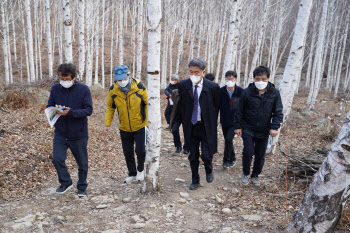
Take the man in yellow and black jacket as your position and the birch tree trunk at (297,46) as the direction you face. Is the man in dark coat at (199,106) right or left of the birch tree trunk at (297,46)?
right

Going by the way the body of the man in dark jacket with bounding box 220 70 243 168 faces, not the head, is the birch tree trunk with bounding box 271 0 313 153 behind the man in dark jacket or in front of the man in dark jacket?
behind

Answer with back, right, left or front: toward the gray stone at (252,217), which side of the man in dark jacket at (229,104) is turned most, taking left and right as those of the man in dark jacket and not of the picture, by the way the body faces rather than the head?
front

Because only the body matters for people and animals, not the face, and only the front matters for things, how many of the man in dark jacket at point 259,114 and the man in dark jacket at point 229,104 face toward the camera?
2

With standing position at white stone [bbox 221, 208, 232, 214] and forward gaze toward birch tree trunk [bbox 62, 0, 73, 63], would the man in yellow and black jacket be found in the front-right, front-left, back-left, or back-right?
front-left

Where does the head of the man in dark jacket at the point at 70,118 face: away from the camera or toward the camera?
toward the camera

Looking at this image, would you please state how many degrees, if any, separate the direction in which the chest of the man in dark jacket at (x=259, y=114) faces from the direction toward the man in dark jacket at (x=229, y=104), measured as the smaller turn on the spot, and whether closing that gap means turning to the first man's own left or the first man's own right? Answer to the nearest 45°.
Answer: approximately 135° to the first man's own right

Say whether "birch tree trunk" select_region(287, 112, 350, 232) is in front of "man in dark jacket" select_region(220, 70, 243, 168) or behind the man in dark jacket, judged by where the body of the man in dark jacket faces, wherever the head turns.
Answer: in front

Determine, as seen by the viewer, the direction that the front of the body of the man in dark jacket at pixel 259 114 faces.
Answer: toward the camera

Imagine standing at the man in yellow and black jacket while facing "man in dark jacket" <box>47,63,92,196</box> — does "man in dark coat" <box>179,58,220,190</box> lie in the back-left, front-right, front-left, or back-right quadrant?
back-left

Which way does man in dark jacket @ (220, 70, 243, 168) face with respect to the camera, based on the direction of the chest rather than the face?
toward the camera

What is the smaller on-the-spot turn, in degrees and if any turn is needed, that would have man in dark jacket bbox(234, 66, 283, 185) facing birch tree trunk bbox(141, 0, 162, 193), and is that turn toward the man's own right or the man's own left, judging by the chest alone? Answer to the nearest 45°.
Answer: approximately 45° to the man's own right

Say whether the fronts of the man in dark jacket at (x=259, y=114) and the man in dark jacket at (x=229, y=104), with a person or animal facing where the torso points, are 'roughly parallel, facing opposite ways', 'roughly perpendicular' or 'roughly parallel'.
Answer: roughly parallel

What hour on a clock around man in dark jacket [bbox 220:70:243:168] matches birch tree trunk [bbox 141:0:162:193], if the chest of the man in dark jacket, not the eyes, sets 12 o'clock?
The birch tree trunk is roughly at 1 o'clock from the man in dark jacket.

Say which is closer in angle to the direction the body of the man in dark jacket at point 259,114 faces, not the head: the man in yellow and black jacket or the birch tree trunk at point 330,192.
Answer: the birch tree trunk
